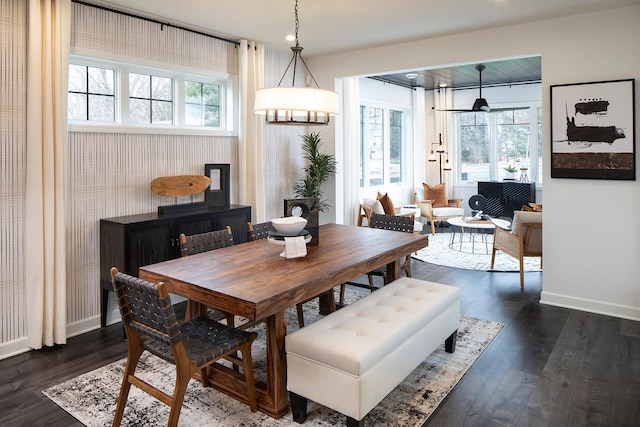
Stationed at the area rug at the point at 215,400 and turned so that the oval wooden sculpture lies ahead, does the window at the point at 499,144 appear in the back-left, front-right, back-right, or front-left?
front-right

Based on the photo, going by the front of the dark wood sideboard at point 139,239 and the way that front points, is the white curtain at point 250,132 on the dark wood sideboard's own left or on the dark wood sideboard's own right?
on the dark wood sideboard's own left

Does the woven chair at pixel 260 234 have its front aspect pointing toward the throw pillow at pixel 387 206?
no

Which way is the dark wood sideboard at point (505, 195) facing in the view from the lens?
facing the viewer

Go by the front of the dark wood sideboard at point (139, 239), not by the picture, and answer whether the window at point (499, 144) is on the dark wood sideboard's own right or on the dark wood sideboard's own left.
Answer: on the dark wood sideboard's own left

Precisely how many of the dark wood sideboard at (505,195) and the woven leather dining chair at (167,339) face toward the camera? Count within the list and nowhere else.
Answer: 1

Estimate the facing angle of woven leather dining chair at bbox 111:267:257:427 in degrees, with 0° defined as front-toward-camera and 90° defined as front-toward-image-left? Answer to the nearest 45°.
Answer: approximately 225°

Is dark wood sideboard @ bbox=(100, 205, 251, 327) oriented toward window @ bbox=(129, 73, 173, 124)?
no

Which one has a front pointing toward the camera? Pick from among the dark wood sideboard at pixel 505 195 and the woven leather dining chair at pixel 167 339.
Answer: the dark wood sideboard

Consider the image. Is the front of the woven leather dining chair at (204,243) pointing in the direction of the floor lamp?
no

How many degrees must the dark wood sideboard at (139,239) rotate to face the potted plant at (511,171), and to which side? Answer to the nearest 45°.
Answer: approximately 90° to its left

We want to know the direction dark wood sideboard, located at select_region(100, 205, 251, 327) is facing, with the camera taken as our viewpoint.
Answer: facing the viewer and to the right of the viewer
